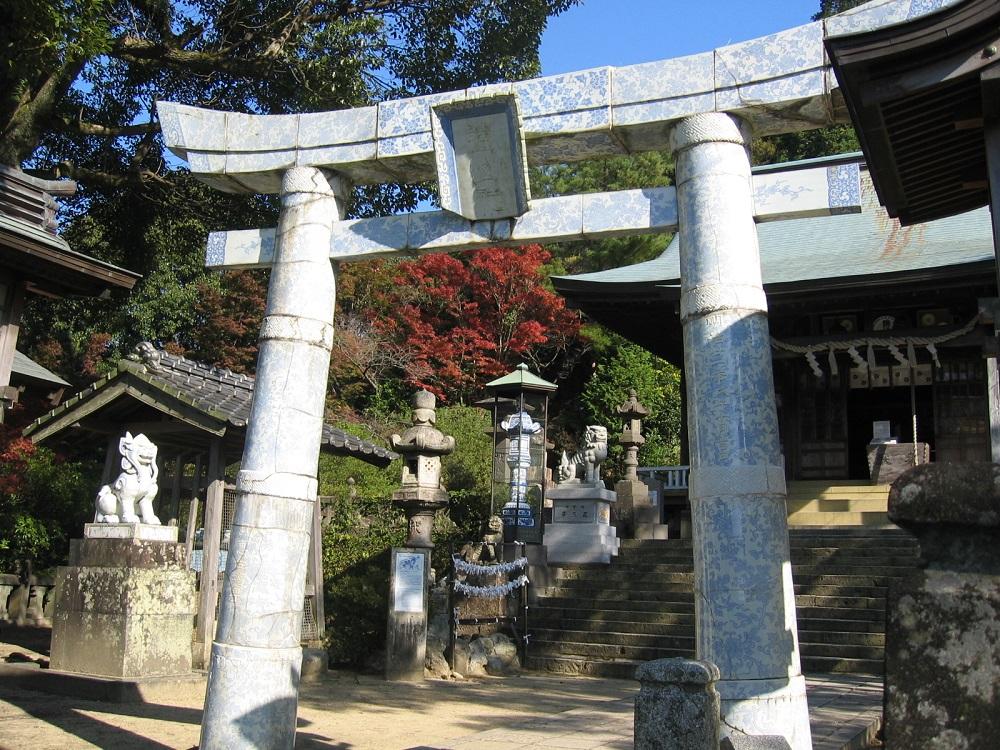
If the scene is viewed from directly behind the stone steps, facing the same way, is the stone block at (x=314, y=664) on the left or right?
on its right

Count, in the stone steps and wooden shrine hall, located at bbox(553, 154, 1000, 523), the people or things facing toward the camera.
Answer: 2

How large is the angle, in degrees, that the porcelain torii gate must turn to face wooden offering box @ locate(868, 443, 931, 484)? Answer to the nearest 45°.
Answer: approximately 180°

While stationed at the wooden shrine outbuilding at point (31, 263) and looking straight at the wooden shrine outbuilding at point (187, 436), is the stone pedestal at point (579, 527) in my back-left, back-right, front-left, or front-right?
front-right

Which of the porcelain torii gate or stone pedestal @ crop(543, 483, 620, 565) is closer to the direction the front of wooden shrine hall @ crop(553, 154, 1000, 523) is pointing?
the porcelain torii gate

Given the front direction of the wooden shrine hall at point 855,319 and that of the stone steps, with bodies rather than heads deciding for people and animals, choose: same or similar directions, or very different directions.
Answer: same or similar directions

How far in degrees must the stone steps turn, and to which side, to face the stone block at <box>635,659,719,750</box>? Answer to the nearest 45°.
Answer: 0° — it already faces it

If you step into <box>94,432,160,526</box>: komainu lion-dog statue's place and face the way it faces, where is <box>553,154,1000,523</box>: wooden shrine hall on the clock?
The wooden shrine hall is roughly at 10 o'clock from the komainu lion-dog statue.

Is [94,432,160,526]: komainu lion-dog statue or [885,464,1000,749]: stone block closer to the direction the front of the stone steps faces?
the stone block

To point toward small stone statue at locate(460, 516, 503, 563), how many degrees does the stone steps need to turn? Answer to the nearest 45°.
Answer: approximately 90° to its right

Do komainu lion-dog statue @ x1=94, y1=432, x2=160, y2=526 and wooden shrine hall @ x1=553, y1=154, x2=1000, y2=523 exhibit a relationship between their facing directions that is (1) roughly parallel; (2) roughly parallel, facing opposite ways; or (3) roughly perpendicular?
roughly perpendicular

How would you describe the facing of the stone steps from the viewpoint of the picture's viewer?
facing the viewer

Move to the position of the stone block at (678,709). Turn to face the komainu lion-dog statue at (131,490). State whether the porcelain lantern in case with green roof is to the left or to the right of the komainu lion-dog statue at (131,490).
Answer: right

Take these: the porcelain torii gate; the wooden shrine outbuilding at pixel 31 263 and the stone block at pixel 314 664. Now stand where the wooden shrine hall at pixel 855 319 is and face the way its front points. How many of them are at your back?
0

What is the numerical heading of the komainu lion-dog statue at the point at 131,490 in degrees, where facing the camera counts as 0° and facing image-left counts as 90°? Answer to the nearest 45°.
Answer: approximately 315°

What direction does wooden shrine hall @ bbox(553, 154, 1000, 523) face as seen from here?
toward the camera

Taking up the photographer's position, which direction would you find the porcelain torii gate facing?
facing the viewer and to the left of the viewer

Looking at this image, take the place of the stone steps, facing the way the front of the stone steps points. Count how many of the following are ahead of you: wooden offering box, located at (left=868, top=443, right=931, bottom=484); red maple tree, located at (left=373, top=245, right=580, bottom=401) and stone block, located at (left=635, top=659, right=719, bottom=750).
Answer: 1

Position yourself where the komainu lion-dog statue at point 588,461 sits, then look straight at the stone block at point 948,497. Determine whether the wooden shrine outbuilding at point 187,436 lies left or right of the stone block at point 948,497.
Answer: right

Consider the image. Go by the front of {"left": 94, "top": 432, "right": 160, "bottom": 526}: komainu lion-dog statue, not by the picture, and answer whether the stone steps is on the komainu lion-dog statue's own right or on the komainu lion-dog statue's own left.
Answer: on the komainu lion-dog statue's own left
